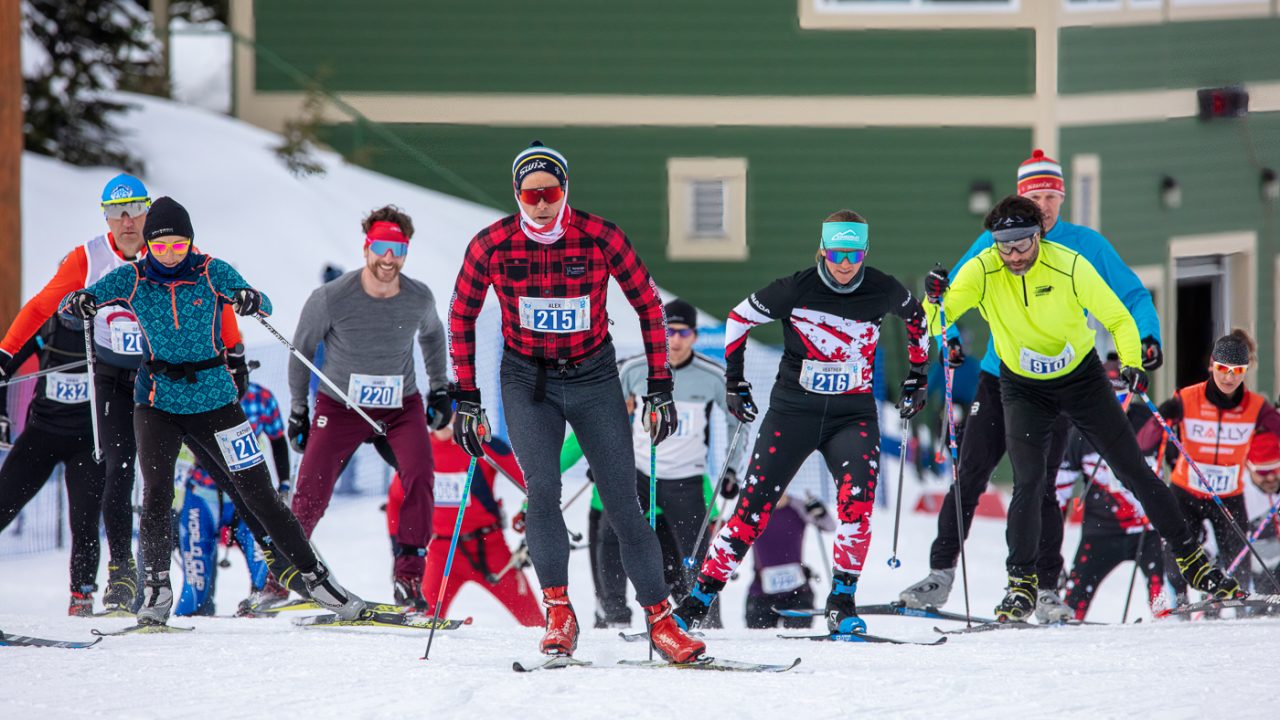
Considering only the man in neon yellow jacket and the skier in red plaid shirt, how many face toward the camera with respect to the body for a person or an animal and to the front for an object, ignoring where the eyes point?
2

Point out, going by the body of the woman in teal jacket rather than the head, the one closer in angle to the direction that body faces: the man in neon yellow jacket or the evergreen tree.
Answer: the man in neon yellow jacket

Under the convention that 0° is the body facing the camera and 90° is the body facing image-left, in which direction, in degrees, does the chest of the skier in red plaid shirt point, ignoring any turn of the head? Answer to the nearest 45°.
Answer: approximately 0°

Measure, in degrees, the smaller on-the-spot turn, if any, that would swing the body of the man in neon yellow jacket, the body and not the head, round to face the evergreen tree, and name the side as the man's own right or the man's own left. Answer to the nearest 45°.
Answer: approximately 135° to the man's own right

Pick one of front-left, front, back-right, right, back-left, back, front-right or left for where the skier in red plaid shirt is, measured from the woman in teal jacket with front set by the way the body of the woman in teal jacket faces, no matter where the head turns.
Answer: front-left

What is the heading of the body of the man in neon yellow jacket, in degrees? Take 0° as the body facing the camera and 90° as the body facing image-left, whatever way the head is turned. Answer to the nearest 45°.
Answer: approximately 0°

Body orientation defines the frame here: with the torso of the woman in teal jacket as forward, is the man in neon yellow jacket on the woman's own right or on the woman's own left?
on the woman's own left

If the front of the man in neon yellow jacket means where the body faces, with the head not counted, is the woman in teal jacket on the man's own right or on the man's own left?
on the man's own right
